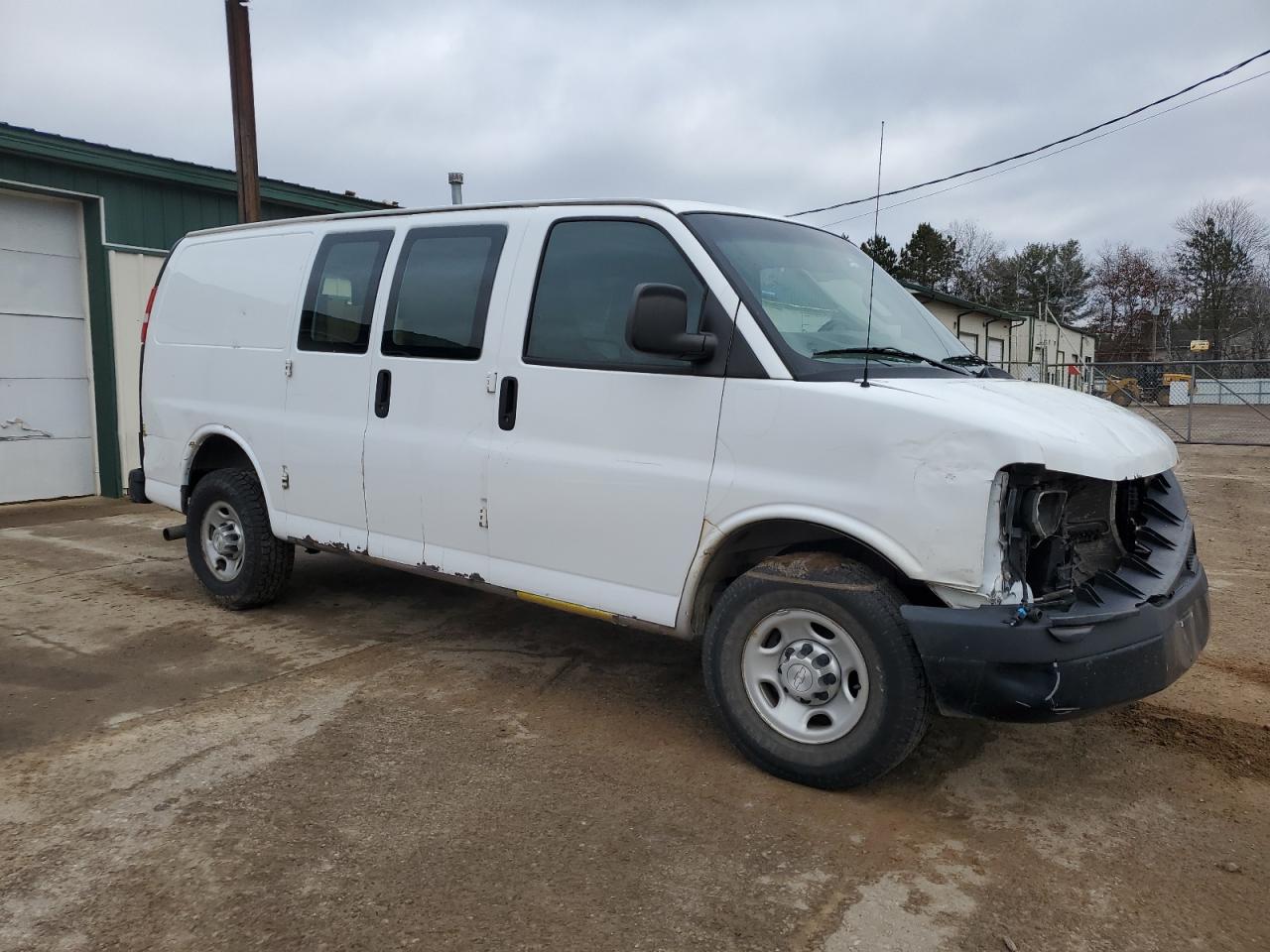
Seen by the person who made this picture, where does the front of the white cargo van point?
facing the viewer and to the right of the viewer

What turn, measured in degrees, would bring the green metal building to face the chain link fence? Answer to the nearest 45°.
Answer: approximately 45° to its left

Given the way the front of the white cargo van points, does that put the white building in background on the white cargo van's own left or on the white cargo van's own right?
on the white cargo van's own left

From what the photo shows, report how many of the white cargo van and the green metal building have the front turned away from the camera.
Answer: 0

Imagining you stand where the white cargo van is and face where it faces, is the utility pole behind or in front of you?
behind

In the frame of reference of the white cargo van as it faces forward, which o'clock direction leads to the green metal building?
The green metal building is roughly at 6 o'clock from the white cargo van.

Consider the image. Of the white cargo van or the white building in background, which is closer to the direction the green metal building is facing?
the white cargo van

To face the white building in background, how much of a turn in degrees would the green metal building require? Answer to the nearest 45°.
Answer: approximately 90° to its left
